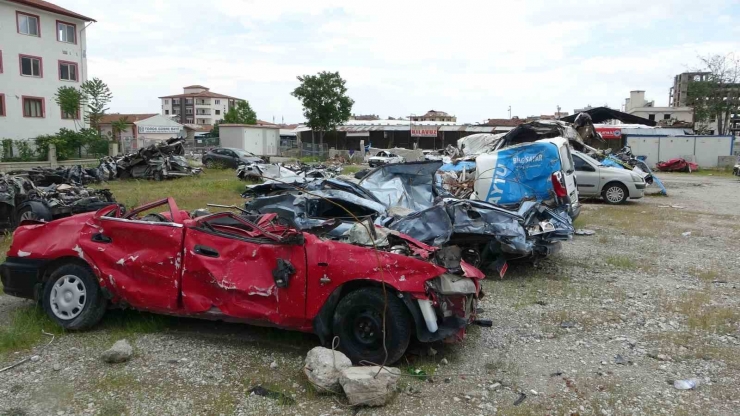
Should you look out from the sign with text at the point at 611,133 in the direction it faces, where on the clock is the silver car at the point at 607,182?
The silver car is roughly at 12 o'clock from the sign with text.

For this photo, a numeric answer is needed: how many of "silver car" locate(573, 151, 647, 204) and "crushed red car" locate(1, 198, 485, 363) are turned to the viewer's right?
2

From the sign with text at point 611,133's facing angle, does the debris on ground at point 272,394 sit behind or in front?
in front

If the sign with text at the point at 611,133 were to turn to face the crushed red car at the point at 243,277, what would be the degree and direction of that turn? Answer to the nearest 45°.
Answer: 0° — it already faces it

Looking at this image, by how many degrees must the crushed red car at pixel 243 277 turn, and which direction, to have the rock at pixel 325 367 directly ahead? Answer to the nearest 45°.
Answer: approximately 45° to its right

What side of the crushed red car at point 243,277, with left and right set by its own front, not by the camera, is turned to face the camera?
right

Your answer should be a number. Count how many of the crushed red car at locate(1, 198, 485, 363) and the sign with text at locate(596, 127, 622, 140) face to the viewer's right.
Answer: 1

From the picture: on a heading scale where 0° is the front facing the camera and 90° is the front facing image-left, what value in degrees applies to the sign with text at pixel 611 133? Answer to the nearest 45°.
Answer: approximately 0°

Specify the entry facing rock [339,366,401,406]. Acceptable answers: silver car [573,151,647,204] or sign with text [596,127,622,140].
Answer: the sign with text

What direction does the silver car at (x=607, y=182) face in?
to the viewer's right

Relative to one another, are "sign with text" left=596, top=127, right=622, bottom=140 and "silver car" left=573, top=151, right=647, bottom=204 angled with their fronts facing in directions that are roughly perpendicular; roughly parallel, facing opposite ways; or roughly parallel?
roughly perpendicular

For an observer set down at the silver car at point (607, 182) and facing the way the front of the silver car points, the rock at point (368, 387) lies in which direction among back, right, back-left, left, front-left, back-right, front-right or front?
right

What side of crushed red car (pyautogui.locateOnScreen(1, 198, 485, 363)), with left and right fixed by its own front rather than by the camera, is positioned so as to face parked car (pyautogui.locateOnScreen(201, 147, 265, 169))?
left
